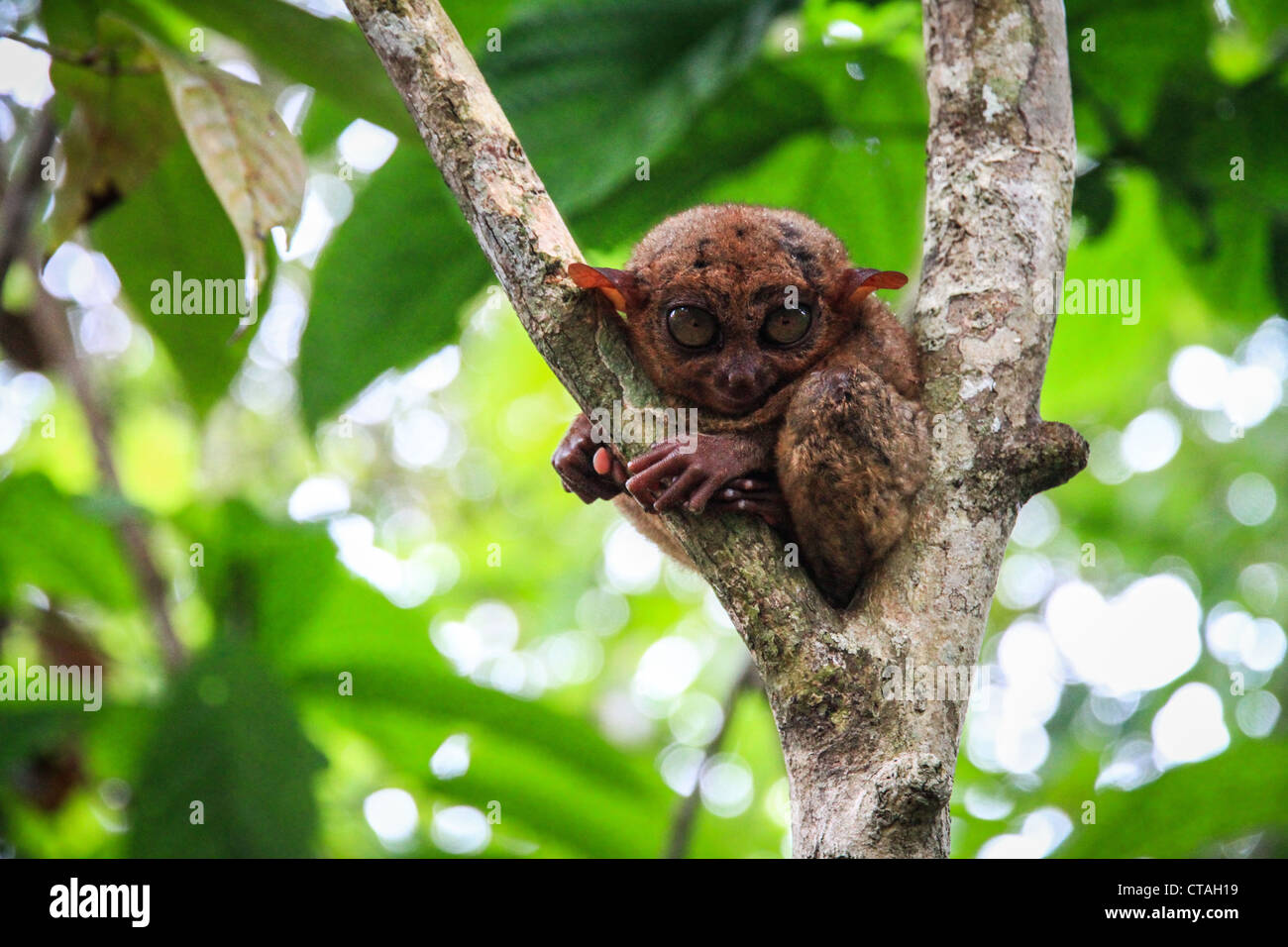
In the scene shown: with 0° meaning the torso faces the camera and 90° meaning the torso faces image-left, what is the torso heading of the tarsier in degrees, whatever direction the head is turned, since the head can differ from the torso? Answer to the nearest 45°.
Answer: approximately 45°

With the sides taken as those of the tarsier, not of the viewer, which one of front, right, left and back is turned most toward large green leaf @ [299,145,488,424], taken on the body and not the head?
right

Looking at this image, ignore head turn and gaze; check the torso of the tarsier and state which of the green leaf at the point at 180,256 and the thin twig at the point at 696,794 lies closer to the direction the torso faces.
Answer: the green leaf

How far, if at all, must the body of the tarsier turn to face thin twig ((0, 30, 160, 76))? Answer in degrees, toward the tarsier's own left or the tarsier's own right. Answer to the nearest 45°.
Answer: approximately 45° to the tarsier's own right

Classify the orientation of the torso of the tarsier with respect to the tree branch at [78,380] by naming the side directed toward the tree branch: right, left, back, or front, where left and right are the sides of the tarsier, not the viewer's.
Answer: right
